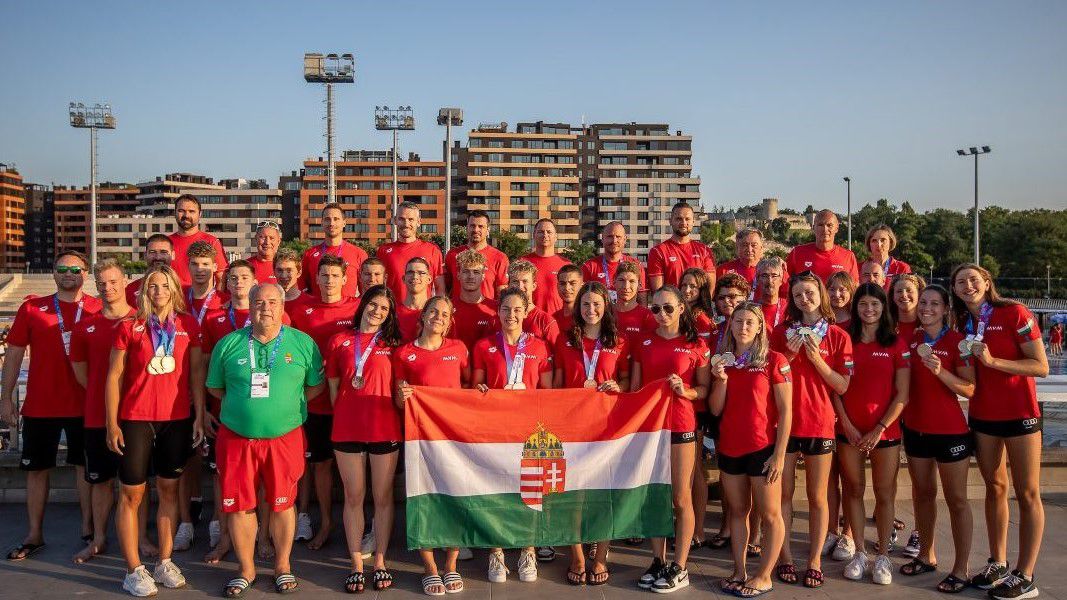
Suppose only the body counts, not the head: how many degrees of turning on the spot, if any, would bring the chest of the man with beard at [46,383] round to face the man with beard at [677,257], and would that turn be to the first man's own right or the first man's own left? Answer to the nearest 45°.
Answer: approximately 90° to the first man's own left

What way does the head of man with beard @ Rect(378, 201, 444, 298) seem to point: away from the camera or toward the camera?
toward the camera

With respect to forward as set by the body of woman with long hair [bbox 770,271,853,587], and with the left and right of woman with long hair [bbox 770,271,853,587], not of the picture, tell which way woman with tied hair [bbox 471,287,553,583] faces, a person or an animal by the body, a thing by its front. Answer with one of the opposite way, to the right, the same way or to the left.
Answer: the same way

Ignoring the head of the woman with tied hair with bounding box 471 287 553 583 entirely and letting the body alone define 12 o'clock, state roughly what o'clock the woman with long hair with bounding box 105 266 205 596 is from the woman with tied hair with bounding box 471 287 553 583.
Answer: the woman with long hair with bounding box 105 266 205 596 is roughly at 3 o'clock from the woman with tied hair with bounding box 471 287 553 583.

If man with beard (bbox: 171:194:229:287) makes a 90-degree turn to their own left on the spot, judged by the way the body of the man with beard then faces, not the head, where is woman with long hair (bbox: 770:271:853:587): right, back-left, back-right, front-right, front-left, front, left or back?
front-right

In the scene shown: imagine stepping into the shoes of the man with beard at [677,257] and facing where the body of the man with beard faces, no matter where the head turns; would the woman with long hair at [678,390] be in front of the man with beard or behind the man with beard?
in front

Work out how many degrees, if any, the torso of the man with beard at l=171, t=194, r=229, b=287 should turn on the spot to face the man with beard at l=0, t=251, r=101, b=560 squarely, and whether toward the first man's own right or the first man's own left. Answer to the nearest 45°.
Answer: approximately 45° to the first man's own right

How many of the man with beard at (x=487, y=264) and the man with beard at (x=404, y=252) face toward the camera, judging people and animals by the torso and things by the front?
2

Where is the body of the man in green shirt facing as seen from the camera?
toward the camera

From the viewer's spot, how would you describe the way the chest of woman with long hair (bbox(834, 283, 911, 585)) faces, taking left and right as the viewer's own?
facing the viewer

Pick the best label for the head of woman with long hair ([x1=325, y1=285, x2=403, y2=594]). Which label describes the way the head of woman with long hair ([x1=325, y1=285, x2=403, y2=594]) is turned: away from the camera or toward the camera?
toward the camera

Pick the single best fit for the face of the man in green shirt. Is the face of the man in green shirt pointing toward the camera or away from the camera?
toward the camera

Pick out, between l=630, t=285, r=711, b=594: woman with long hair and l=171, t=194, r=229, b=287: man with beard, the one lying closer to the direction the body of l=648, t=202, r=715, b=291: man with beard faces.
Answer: the woman with long hair

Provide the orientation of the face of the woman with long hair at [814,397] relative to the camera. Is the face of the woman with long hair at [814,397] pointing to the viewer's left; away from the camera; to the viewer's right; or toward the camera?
toward the camera

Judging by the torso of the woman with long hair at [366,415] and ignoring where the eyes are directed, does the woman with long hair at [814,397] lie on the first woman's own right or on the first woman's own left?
on the first woman's own left

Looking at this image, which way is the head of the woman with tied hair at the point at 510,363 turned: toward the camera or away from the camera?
toward the camera

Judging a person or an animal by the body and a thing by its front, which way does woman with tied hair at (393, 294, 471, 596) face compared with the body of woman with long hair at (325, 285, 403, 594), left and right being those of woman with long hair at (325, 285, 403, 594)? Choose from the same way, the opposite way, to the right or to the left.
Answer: the same way

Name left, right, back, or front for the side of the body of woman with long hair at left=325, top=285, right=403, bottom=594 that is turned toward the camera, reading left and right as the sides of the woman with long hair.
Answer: front

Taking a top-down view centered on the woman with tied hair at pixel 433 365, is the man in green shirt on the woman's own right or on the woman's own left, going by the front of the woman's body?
on the woman's own right
